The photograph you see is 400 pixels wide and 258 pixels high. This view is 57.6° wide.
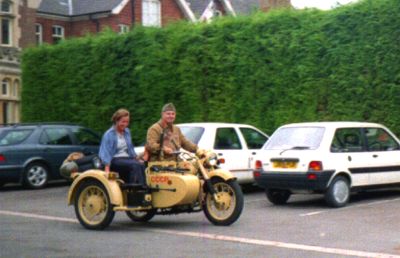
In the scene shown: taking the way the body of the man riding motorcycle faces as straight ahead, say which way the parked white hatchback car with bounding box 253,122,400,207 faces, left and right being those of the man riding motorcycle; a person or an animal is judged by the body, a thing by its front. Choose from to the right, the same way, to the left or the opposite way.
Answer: to the left

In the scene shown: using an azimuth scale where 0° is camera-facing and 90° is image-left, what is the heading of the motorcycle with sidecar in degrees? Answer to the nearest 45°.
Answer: approximately 315°

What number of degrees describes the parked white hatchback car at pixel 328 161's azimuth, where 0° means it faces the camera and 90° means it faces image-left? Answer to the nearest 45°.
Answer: approximately 225°

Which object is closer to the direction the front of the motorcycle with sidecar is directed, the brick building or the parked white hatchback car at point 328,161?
the parked white hatchback car

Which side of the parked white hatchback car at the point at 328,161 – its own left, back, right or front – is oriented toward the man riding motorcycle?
back

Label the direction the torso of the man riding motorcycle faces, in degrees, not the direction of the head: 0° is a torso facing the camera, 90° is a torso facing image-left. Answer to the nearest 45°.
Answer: approximately 315°

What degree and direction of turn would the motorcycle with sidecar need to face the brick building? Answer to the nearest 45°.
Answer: approximately 135° to its left
